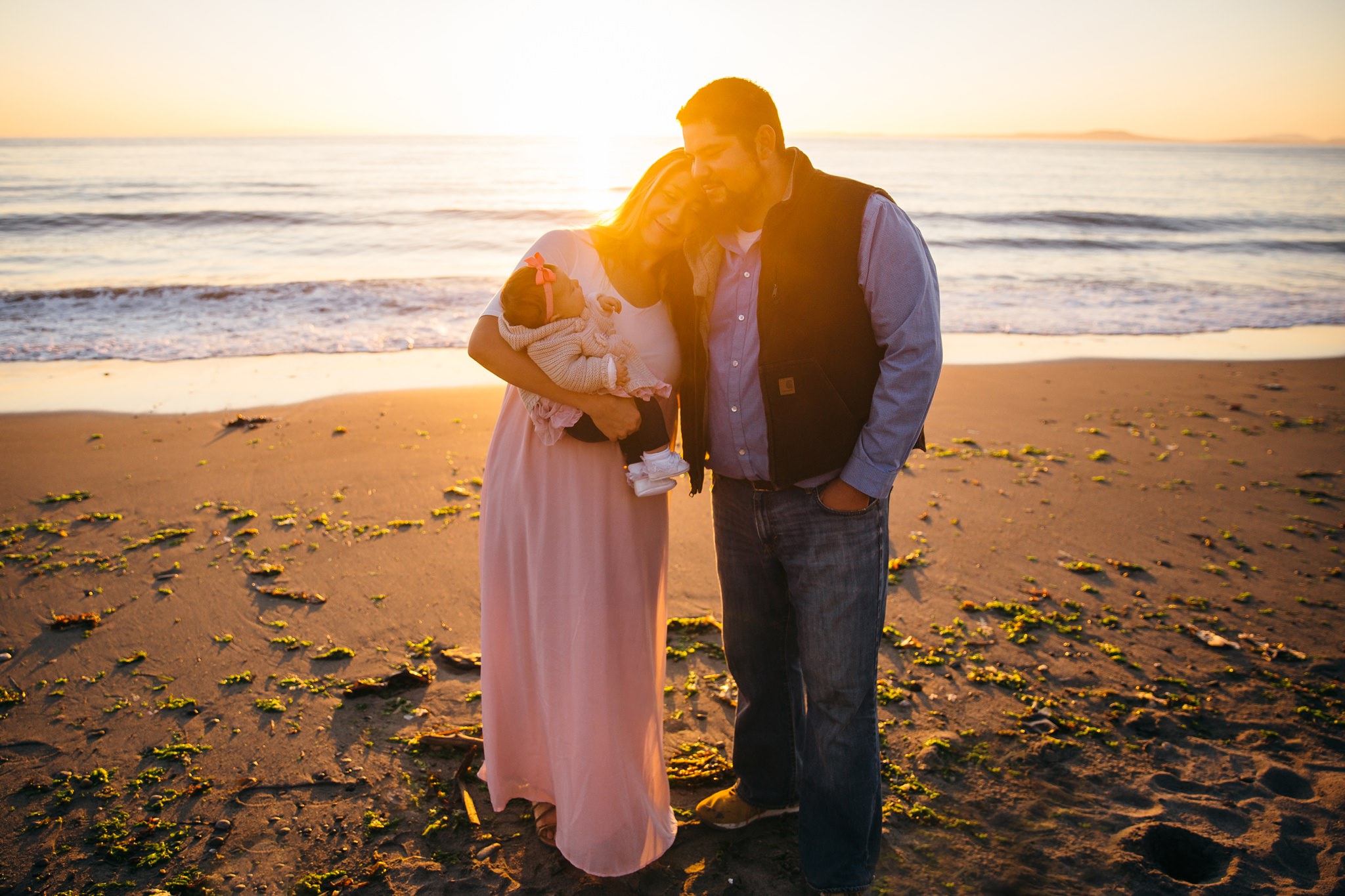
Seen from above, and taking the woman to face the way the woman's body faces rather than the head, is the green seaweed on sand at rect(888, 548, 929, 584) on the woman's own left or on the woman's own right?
on the woman's own left

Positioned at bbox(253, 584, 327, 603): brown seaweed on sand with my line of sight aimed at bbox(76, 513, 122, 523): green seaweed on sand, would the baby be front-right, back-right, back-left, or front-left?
back-left

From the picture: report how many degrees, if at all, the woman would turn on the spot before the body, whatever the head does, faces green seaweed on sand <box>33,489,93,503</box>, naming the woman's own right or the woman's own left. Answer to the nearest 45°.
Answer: approximately 180°

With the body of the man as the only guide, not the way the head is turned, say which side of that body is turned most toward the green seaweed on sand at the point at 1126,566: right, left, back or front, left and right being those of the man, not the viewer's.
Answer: back

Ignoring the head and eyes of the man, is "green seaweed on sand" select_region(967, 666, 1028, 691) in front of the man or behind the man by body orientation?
behind

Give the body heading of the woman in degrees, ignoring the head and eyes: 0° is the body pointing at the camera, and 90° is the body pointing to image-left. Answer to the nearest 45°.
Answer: approximately 315°

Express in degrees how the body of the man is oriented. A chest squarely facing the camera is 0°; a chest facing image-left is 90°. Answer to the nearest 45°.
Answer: approximately 45°
